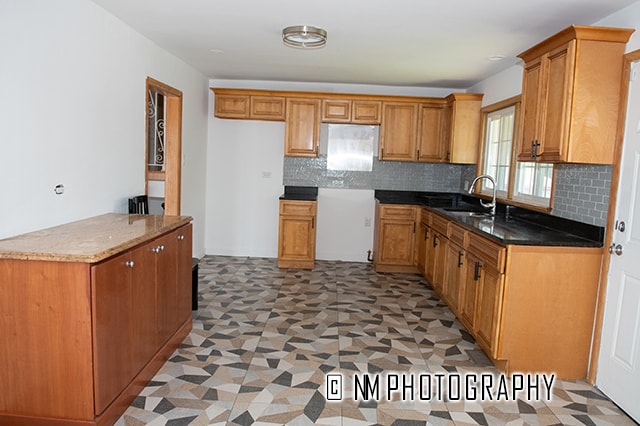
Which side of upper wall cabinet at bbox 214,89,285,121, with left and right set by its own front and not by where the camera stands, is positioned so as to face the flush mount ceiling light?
front

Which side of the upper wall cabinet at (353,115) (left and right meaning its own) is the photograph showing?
front

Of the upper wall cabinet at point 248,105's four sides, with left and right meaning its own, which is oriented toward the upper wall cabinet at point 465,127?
left

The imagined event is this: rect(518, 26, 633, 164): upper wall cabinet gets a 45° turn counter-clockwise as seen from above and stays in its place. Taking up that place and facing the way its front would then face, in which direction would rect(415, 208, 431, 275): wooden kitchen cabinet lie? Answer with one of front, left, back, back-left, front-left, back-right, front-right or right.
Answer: back-right

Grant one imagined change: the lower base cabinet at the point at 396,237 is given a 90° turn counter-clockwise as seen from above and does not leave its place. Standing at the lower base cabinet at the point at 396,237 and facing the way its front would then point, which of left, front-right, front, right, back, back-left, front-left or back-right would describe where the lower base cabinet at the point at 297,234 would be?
back

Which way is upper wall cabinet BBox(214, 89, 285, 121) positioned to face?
toward the camera

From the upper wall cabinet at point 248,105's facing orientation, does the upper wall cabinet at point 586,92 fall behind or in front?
in front

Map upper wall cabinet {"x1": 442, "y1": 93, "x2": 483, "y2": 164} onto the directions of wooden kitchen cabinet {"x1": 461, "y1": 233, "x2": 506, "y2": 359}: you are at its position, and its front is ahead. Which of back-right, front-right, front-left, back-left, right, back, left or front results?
back-right
